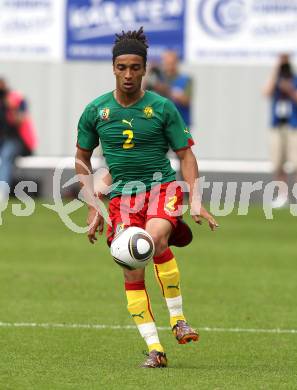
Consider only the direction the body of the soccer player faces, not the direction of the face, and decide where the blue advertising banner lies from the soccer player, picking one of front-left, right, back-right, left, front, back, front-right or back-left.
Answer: back

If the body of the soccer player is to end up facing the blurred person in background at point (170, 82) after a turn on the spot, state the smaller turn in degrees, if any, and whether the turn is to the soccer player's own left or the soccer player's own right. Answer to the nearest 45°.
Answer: approximately 180°

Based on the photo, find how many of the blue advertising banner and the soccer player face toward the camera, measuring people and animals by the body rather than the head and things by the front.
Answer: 2

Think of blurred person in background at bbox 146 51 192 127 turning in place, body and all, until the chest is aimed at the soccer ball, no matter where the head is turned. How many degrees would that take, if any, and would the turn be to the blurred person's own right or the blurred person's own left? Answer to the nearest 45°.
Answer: approximately 45° to the blurred person's own left
